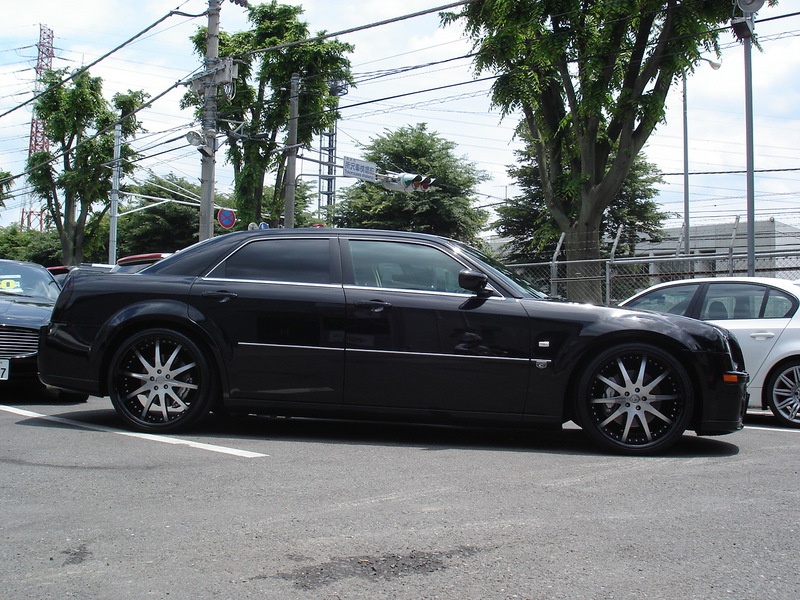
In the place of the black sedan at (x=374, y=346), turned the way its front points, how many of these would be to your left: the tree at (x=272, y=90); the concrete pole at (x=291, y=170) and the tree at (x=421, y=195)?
3

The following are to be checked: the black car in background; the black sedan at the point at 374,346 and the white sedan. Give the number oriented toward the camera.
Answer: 1

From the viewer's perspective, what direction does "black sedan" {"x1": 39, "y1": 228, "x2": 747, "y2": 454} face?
to the viewer's right

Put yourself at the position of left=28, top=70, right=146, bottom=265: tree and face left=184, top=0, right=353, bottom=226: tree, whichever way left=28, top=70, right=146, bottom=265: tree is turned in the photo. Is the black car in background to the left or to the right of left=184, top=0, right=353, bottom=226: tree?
right

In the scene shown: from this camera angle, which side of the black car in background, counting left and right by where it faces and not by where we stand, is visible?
front

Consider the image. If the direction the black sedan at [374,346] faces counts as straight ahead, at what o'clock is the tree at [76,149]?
The tree is roughly at 8 o'clock from the black sedan.

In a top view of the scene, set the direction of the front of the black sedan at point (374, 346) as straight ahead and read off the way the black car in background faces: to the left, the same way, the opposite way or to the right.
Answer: to the right

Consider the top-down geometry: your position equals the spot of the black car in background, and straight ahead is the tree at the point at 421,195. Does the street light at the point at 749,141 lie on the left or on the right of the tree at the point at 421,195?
right

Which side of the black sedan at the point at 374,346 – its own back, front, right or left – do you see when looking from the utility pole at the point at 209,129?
left

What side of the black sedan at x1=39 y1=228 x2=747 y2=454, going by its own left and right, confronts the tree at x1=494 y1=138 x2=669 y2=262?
left
